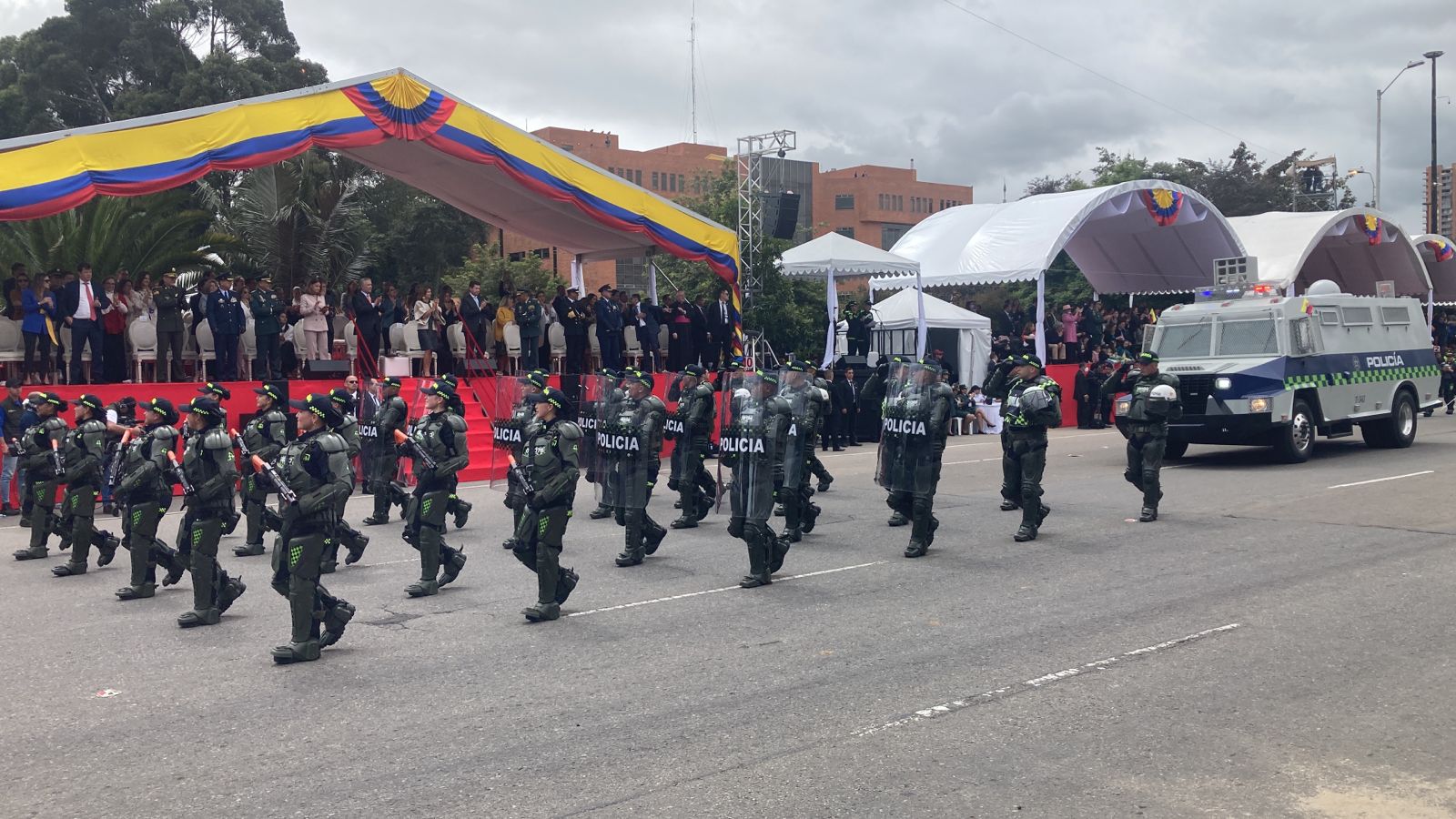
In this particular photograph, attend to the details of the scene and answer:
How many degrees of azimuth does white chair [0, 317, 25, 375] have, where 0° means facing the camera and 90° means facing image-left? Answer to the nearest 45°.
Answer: approximately 0°

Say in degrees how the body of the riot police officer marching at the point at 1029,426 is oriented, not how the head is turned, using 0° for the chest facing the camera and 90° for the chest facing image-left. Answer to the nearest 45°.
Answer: approximately 45°

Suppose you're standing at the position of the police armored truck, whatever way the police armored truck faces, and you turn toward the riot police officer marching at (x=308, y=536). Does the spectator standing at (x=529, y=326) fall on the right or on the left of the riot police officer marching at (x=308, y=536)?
right

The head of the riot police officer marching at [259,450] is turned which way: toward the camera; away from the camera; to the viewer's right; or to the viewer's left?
to the viewer's left

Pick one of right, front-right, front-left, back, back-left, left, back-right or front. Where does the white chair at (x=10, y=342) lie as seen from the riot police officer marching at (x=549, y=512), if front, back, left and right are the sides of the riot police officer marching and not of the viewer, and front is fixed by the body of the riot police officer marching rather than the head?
right

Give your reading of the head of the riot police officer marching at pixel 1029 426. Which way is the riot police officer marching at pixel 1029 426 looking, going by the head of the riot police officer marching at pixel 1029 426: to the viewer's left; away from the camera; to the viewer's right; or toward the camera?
to the viewer's left

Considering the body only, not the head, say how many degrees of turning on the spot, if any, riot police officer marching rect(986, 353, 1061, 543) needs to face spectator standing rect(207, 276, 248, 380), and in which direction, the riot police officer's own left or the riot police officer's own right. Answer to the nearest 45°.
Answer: approximately 45° to the riot police officer's own right

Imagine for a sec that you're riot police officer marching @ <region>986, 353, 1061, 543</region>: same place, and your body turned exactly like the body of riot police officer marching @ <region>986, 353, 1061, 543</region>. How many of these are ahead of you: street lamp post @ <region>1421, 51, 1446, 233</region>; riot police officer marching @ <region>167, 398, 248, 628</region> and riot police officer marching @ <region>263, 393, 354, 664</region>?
2

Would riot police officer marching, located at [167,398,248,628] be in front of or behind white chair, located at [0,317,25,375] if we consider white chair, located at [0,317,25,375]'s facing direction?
in front

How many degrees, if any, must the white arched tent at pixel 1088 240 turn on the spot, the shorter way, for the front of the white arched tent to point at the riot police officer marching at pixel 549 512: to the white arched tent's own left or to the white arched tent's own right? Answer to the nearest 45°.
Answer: approximately 45° to the white arched tent's own right
